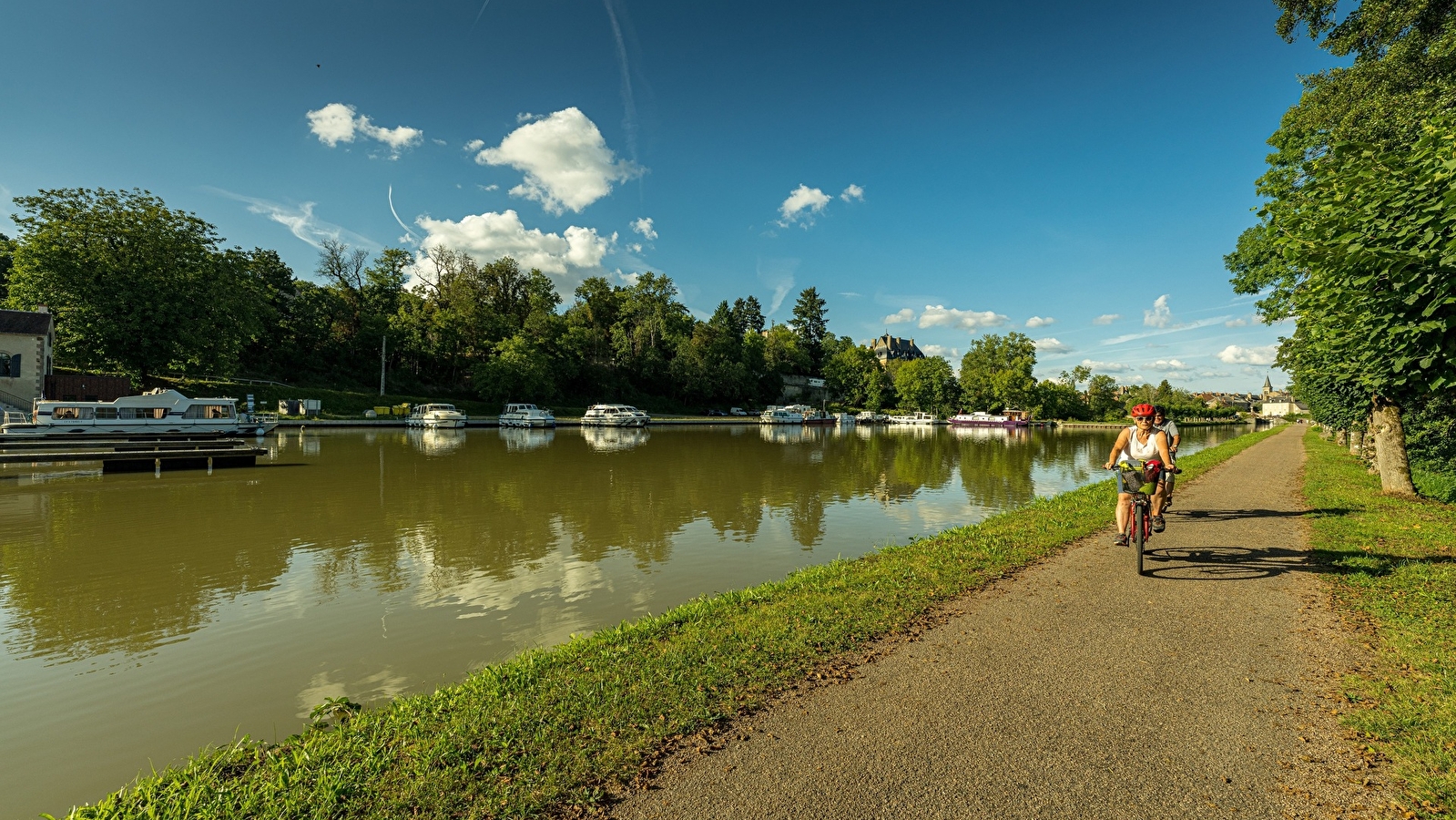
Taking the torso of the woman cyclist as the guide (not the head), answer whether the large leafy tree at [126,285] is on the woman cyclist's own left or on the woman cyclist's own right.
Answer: on the woman cyclist's own right

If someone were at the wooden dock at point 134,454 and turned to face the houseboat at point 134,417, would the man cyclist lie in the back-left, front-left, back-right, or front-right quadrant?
back-right

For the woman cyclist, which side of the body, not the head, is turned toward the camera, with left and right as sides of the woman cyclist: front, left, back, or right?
front

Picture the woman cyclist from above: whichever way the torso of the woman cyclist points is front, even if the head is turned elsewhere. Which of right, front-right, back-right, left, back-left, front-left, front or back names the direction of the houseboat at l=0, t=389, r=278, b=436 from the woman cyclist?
right

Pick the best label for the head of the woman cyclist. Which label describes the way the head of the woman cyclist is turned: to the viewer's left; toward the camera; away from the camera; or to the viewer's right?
toward the camera

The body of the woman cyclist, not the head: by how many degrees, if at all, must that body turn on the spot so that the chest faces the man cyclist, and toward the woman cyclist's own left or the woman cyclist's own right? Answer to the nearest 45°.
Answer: approximately 180°

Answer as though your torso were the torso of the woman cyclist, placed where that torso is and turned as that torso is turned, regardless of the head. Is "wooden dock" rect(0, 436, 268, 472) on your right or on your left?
on your right
